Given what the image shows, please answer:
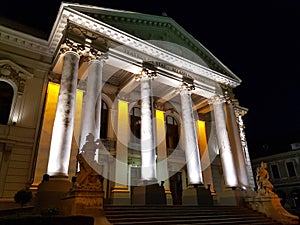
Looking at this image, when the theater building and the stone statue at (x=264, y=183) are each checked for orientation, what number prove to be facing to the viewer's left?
0

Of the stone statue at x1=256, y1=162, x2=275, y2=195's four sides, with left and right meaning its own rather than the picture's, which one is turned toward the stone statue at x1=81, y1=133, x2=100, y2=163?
right

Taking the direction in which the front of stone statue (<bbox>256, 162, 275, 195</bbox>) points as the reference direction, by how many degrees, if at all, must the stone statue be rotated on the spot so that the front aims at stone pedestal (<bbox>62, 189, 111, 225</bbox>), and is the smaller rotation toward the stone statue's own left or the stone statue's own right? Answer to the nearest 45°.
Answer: approximately 90° to the stone statue's own right
